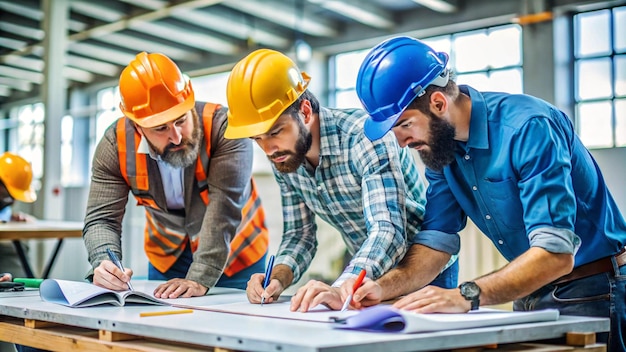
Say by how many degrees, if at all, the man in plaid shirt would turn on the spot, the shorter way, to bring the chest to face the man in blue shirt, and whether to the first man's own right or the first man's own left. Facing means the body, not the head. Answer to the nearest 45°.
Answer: approximately 90° to the first man's own left

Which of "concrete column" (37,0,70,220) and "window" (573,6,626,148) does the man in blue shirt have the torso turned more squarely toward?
the concrete column

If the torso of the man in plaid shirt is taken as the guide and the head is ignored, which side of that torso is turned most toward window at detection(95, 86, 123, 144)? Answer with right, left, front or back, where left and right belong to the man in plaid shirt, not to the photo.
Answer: right

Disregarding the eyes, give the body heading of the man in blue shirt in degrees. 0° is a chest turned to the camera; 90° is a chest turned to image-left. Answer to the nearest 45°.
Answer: approximately 45°

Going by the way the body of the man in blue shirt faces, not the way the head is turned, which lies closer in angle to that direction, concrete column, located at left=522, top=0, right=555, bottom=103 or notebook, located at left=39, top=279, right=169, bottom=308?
the notebook

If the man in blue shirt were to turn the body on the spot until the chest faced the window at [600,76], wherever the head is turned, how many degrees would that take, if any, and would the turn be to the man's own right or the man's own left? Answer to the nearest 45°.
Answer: approximately 135° to the man's own right

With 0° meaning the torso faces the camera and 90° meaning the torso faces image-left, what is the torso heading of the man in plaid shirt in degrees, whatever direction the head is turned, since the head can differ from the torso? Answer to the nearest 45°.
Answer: approximately 45°
